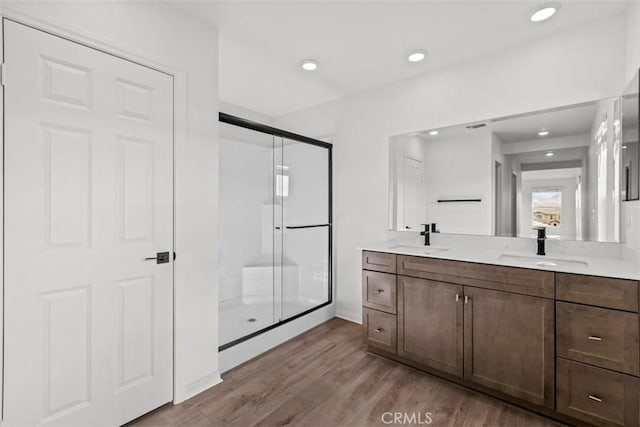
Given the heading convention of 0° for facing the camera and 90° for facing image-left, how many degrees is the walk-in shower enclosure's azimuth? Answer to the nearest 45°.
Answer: approximately 315°

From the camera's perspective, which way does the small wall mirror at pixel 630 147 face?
to the viewer's left

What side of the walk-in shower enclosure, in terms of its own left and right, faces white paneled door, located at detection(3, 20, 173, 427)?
right

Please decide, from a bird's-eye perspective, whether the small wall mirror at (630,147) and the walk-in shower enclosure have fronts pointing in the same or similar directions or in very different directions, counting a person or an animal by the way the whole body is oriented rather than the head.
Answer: very different directions

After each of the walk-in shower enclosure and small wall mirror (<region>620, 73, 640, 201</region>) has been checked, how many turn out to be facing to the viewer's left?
1
